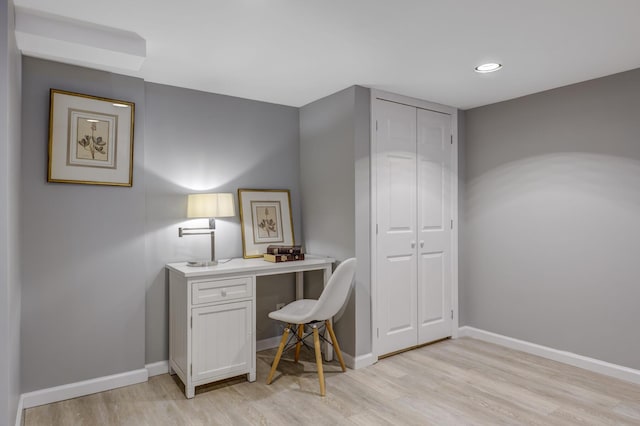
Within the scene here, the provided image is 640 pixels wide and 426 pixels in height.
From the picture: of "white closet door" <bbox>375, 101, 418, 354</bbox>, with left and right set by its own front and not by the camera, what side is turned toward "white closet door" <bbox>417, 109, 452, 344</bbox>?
left

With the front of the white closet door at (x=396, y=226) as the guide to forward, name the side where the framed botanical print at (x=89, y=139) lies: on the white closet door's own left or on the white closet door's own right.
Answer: on the white closet door's own right

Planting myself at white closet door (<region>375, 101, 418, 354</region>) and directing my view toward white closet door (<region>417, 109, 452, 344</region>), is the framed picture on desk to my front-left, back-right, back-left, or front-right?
back-left

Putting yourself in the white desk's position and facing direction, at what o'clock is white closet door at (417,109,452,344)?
The white closet door is roughly at 10 o'clock from the white desk.

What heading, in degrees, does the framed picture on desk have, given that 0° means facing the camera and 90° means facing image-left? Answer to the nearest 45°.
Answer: approximately 315°

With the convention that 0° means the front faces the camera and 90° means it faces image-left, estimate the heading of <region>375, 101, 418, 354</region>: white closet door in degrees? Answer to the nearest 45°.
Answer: approximately 315°

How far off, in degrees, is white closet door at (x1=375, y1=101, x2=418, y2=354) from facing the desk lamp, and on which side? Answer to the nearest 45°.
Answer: approximately 90° to its right

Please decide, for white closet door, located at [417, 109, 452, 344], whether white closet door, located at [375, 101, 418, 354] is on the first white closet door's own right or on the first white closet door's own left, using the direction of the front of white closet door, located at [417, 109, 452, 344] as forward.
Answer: on the first white closet door's own right

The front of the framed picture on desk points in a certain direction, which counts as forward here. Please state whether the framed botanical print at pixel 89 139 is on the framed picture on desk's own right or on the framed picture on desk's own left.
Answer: on the framed picture on desk's own right

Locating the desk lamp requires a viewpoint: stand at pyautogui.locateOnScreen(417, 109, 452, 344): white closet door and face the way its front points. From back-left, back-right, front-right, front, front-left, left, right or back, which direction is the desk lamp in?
right

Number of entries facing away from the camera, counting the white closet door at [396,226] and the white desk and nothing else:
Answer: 0

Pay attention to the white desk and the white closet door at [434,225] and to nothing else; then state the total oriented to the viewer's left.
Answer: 0

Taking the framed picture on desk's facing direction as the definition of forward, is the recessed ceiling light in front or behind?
in front
